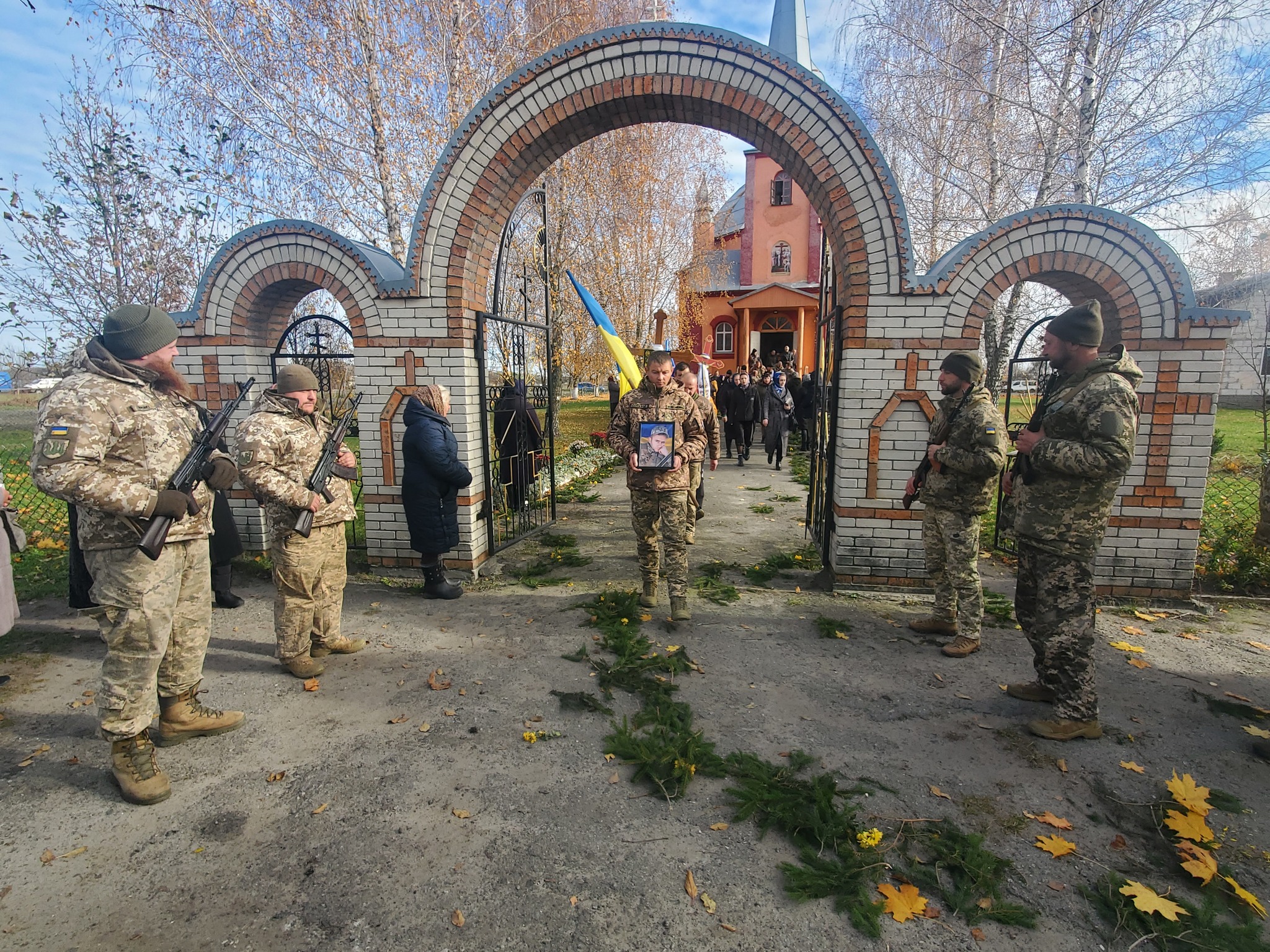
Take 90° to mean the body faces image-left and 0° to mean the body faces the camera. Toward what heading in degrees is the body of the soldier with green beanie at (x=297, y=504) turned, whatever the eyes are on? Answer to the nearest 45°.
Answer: approximately 315°

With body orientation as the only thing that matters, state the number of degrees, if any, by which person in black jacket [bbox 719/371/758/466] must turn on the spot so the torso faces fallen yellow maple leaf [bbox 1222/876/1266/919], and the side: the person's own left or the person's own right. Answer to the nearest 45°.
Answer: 0° — they already face it

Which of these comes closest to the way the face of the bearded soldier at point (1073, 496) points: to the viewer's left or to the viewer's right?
to the viewer's left

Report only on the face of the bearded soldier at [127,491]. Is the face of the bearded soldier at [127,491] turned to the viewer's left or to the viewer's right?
to the viewer's right

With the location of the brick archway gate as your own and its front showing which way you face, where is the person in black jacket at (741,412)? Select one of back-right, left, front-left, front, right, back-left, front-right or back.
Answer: back

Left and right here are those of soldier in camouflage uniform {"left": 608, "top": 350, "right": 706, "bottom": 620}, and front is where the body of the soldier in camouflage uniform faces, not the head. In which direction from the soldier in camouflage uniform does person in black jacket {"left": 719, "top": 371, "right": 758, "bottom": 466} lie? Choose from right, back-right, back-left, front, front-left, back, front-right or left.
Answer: back

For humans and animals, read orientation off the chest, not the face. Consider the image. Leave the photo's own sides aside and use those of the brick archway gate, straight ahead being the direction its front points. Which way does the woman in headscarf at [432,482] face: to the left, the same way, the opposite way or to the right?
to the left

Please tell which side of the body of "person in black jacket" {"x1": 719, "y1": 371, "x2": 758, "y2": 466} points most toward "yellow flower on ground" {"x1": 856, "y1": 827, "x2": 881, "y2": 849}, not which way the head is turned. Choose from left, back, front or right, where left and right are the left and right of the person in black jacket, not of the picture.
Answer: front

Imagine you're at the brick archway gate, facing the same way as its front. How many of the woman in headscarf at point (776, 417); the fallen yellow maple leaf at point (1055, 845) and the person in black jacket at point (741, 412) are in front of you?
1

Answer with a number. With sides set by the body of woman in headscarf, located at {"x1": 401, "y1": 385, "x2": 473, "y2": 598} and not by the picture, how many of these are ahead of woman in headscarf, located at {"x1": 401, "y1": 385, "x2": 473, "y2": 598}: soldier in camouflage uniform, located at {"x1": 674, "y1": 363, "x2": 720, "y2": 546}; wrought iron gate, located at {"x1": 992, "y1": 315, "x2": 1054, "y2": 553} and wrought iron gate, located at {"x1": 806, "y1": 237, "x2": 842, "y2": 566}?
3

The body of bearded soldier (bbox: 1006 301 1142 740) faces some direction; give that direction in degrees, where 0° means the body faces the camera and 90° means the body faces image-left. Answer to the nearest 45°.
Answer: approximately 90°

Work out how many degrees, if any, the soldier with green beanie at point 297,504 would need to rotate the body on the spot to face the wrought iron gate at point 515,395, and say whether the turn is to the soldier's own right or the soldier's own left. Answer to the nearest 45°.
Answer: approximately 90° to the soldier's own left

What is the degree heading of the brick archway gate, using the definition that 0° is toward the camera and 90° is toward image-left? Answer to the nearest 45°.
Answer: approximately 0°

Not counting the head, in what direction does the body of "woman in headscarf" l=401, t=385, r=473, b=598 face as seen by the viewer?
to the viewer's right

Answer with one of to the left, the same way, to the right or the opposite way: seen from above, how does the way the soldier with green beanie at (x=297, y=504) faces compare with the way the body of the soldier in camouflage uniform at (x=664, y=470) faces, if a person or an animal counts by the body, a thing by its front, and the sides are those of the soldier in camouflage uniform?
to the left
